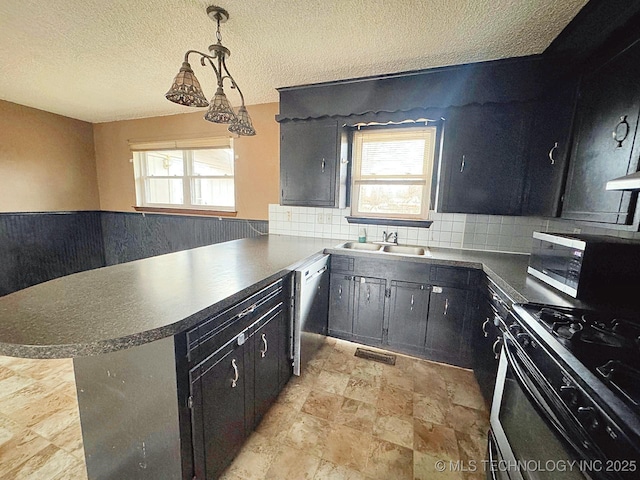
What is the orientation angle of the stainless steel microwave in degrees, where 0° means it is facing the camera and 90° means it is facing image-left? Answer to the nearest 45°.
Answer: approximately 45°

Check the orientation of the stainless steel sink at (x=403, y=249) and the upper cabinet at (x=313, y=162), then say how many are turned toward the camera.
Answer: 2

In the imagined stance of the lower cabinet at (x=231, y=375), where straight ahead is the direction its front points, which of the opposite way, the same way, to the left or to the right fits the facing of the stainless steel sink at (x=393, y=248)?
to the right

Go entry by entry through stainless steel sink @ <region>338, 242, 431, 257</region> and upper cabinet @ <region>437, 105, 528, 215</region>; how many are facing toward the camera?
2

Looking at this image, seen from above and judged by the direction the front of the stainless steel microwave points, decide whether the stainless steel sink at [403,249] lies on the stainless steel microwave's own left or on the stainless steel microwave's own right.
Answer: on the stainless steel microwave's own right

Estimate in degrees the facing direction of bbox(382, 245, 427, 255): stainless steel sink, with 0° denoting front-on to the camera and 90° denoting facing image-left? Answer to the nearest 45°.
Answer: approximately 0°
